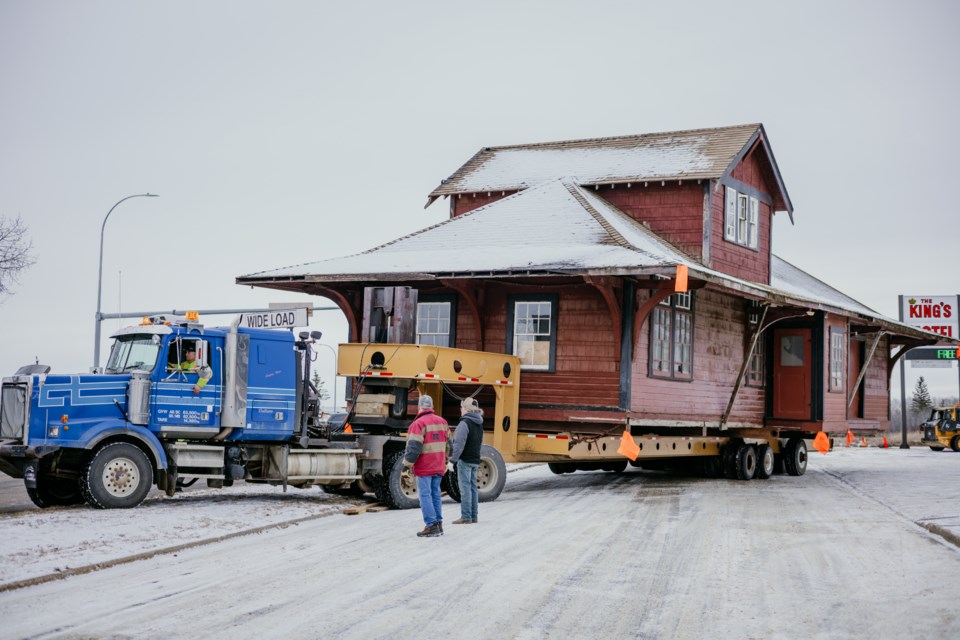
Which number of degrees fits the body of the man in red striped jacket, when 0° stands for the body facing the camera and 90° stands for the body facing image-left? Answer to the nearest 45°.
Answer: approximately 135°

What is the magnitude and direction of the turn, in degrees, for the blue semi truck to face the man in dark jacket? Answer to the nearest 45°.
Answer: approximately 90° to its left

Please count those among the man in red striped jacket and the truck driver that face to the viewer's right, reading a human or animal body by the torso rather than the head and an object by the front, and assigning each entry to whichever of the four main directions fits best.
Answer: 0

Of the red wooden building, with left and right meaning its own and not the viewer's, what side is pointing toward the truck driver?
right

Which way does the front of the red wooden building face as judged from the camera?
facing the viewer and to the right of the viewer

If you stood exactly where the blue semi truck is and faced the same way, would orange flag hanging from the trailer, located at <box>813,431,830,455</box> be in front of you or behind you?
behind

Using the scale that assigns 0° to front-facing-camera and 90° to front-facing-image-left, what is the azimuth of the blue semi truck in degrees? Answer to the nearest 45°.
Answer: approximately 45°

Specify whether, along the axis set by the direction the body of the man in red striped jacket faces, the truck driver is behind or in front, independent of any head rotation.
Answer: in front

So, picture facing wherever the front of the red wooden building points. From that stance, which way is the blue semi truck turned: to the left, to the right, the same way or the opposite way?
to the right

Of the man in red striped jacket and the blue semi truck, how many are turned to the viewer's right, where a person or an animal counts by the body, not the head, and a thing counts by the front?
0

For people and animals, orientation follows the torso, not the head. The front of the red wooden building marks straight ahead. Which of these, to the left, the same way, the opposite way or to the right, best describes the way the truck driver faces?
to the right

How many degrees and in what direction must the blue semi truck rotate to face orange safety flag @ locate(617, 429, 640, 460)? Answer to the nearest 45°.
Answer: approximately 135° to its left

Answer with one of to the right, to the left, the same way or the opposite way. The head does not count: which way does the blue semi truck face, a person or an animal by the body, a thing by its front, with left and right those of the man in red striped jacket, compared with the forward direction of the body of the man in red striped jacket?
to the left

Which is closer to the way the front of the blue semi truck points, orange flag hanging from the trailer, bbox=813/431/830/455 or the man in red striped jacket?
the man in red striped jacket

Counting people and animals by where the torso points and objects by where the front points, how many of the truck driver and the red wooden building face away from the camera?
0

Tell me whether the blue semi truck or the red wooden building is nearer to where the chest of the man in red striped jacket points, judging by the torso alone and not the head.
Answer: the blue semi truck

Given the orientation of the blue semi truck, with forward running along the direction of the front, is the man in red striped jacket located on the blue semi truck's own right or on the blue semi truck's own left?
on the blue semi truck's own left
